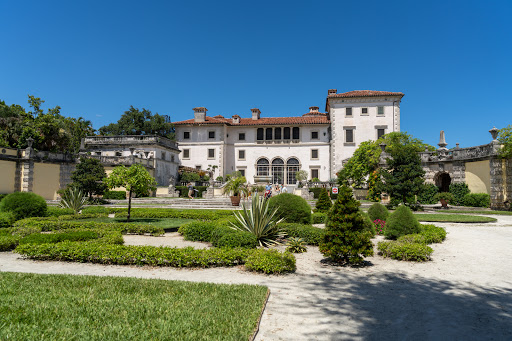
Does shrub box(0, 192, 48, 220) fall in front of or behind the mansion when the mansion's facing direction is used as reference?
in front

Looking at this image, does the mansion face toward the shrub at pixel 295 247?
yes

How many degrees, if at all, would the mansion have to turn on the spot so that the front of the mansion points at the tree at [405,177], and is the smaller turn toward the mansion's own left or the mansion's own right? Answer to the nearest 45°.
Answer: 0° — it already faces it

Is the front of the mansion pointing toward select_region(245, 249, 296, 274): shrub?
yes

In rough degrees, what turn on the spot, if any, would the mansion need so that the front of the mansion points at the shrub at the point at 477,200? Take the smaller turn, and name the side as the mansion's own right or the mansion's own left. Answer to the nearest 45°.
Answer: approximately 45° to the mansion's own left

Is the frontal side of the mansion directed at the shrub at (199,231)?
yes

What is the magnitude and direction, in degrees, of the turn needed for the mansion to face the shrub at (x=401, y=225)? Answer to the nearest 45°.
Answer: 0° — it already faces it

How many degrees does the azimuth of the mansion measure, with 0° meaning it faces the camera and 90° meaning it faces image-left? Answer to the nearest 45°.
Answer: approximately 0°

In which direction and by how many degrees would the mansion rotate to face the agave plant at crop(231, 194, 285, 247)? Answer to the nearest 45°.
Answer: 0° — it already faces it

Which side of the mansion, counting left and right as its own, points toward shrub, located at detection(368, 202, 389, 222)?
front

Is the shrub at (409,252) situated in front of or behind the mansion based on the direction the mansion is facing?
in front

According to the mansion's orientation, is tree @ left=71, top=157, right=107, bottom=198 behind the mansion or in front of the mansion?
in front

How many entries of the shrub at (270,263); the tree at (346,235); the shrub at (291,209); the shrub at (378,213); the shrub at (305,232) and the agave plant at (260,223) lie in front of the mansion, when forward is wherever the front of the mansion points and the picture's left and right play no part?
6

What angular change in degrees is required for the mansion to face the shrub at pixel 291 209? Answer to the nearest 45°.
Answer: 0° — it already faces it
